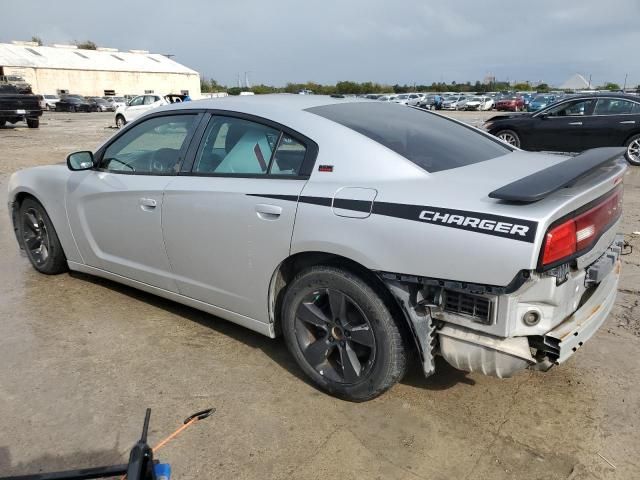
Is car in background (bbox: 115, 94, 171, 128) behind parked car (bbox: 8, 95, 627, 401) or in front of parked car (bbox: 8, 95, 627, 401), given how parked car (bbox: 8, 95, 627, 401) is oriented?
in front

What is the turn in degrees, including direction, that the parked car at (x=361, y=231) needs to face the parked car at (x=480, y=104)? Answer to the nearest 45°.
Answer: approximately 45° to its right

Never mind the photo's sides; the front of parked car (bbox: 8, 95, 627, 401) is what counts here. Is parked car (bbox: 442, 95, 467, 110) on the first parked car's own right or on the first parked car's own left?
on the first parked car's own right

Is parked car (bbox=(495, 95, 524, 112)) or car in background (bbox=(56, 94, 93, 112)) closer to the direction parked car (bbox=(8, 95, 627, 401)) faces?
the car in background

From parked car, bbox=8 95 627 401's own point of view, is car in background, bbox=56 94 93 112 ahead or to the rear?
ahead

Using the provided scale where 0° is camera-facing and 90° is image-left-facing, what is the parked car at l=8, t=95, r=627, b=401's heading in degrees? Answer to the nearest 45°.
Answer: approximately 135°

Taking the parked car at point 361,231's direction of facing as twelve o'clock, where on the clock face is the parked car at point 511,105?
the parked car at point 511,105 is roughly at 2 o'clock from the parked car at point 361,231.

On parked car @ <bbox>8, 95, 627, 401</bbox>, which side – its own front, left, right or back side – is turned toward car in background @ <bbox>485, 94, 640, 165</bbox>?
right

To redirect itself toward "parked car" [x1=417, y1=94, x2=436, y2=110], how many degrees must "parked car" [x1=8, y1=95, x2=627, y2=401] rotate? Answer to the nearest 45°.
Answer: approximately 45° to its right

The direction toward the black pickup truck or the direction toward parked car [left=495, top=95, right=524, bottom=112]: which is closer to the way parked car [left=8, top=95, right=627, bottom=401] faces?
the black pickup truck

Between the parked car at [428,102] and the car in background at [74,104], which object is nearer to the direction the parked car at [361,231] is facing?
the car in background
